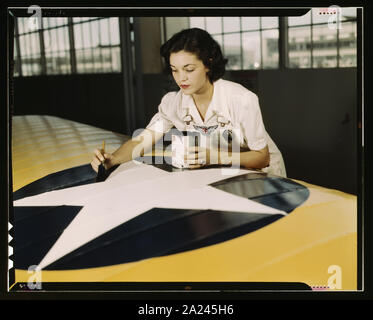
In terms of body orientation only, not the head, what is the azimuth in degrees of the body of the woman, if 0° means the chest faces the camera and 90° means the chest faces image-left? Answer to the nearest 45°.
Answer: approximately 45°
